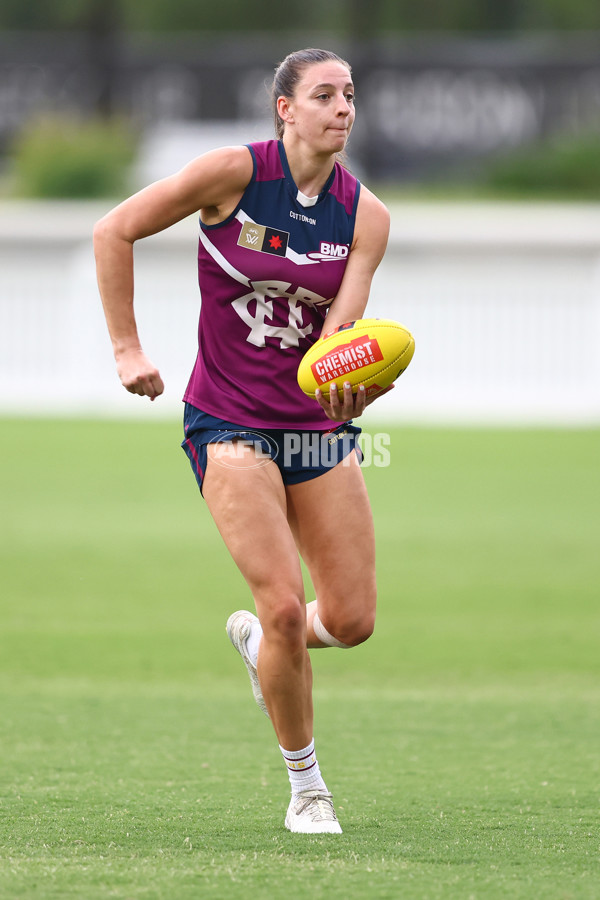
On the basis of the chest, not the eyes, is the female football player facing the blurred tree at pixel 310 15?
no

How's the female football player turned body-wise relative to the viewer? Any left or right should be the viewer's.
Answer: facing the viewer and to the right of the viewer

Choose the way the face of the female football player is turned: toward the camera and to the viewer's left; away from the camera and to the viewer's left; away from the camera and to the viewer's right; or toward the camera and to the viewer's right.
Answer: toward the camera and to the viewer's right
